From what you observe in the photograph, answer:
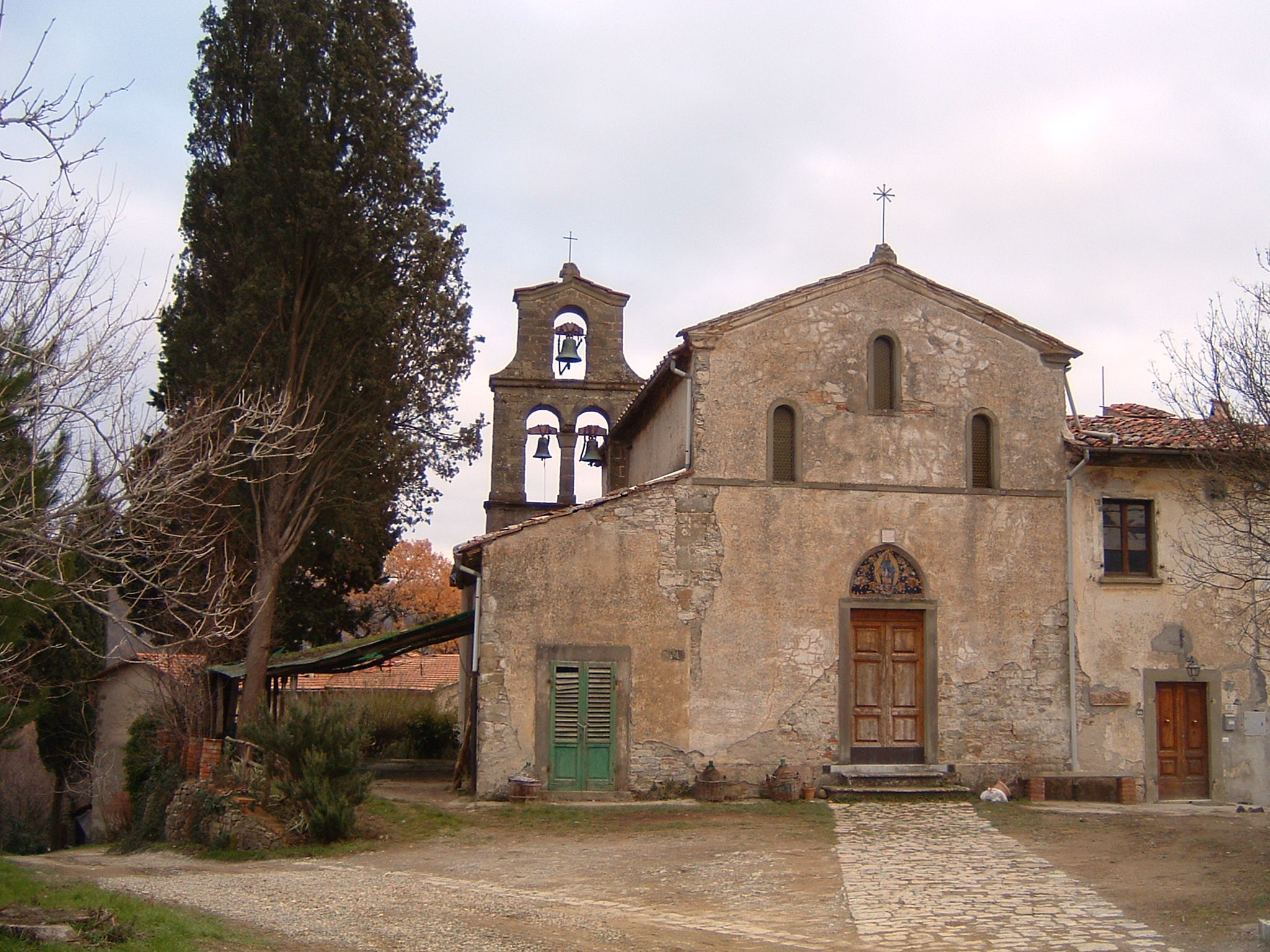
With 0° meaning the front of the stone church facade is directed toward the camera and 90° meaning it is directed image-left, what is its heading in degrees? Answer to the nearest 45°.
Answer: approximately 0°

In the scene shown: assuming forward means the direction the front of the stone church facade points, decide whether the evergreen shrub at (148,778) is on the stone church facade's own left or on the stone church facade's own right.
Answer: on the stone church facade's own right

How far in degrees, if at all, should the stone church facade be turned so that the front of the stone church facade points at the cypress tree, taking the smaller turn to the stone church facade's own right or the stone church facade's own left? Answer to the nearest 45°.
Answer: approximately 90° to the stone church facade's own right

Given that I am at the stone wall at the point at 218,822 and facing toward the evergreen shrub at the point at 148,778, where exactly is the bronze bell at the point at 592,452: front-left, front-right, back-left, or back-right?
front-right

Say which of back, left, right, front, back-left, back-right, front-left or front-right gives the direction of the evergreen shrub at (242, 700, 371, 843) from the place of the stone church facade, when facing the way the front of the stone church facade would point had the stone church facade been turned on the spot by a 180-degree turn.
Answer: back-left

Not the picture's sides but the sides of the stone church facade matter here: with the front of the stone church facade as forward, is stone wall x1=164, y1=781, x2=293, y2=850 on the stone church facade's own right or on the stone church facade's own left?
on the stone church facade's own right

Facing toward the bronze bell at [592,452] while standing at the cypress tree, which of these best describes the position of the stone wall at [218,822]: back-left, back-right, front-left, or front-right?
back-right

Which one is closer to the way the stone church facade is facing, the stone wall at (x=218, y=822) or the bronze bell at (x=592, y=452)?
the stone wall
